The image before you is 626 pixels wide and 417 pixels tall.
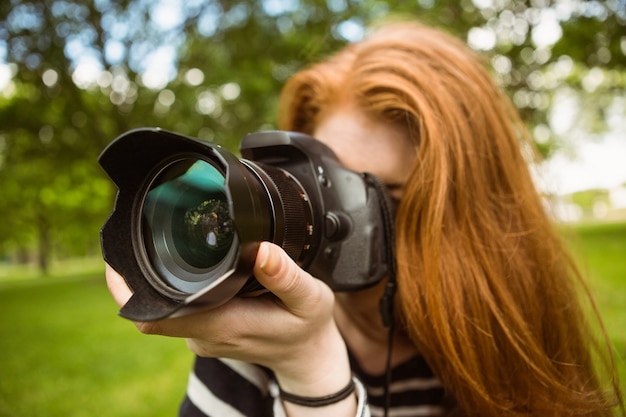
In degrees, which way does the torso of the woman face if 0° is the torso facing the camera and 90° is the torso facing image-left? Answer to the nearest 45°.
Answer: approximately 45°
